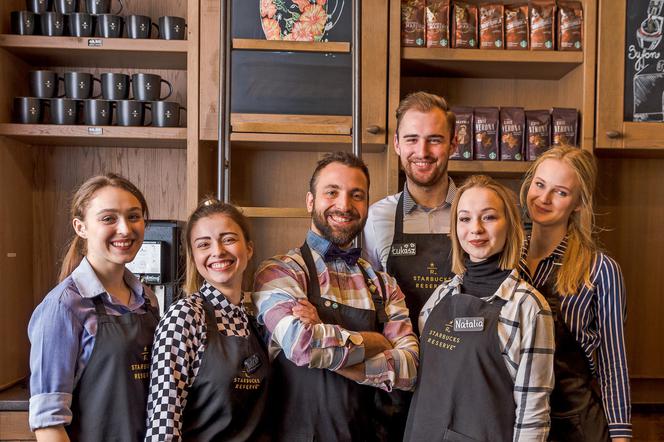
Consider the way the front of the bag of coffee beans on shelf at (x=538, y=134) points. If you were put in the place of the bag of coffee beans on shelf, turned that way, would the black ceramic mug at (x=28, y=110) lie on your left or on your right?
on your right

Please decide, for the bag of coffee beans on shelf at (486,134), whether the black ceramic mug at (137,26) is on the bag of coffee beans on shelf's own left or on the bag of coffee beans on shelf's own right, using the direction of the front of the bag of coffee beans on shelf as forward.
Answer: on the bag of coffee beans on shelf's own right

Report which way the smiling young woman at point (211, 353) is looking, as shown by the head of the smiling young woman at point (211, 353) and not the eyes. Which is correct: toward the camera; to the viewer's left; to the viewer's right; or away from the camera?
toward the camera

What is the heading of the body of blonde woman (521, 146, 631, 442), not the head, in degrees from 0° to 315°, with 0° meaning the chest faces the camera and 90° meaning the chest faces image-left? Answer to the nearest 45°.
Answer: approximately 45°

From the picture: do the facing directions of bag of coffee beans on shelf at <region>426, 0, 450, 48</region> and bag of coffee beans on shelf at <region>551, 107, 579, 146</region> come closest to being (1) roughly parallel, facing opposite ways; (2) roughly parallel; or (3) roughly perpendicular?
roughly parallel

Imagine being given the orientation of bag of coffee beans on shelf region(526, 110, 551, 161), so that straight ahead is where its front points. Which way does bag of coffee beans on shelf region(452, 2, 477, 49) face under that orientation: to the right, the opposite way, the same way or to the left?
the same way

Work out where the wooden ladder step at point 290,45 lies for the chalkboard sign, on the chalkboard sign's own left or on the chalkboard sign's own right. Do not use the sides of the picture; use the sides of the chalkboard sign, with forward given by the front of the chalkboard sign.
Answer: on the chalkboard sign's own right

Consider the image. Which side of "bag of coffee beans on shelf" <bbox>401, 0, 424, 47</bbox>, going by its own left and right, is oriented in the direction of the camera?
front

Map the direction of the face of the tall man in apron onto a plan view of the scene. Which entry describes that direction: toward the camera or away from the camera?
toward the camera

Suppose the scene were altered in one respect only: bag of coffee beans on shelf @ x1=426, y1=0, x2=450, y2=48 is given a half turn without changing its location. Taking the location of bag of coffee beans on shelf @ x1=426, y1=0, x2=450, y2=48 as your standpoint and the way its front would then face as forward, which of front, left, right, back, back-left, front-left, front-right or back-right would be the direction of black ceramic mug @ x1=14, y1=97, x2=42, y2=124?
left

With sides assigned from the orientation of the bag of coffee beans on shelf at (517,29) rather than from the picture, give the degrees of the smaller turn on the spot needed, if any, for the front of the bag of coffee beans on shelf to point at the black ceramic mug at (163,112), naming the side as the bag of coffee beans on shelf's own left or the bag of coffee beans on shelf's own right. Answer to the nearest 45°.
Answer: approximately 90° to the bag of coffee beans on shelf's own right

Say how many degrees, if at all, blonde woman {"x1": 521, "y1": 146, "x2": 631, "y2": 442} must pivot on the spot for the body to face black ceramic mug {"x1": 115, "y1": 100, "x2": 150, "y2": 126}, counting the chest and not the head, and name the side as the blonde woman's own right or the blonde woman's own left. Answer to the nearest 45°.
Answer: approximately 45° to the blonde woman's own right

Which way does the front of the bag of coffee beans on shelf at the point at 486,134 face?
toward the camera

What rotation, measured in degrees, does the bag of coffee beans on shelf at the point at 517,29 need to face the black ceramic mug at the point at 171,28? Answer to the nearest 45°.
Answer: approximately 90° to its right

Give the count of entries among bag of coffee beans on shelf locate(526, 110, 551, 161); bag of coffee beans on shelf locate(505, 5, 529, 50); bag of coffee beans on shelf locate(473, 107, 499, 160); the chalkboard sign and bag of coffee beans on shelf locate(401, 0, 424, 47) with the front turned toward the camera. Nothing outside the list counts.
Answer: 5

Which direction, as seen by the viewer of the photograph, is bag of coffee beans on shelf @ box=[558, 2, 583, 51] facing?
facing the viewer

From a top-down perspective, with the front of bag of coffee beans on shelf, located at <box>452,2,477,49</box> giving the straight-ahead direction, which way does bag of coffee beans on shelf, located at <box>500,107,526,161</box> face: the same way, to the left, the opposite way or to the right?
the same way

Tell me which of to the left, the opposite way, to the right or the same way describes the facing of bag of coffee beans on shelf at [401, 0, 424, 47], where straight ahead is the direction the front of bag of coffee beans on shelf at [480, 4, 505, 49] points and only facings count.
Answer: the same way
